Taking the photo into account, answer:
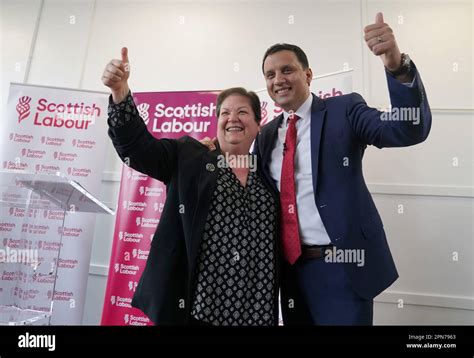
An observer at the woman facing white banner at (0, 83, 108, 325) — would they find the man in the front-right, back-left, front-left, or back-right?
back-right

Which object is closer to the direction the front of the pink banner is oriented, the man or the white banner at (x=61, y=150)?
the man

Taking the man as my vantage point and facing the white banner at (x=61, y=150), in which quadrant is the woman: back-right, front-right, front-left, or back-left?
front-left

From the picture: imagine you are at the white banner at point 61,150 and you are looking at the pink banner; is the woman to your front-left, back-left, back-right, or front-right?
front-right

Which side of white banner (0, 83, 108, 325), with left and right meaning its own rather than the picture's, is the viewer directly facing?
front

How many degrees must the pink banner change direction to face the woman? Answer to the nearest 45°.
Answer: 0° — it already faces them

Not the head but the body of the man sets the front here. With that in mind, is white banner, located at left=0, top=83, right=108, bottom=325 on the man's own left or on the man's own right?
on the man's own right

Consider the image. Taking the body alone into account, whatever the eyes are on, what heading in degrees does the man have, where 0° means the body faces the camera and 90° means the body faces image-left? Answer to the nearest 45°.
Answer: approximately 45°

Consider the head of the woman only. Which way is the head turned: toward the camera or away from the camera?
toward the camera

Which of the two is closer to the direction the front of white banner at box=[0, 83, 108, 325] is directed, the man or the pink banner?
the man

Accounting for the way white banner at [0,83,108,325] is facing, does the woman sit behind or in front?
in front

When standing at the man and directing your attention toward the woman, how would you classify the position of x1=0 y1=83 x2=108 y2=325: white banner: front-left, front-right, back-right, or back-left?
front-right

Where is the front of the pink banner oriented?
toward the camera

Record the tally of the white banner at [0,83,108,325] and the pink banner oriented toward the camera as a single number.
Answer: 2
